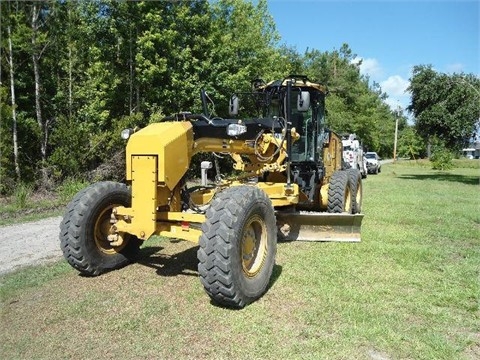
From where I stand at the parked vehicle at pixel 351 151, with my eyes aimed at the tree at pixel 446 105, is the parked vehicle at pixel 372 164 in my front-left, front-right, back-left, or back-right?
front-left

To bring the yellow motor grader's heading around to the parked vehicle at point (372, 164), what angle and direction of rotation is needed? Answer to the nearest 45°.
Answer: approximately 180°

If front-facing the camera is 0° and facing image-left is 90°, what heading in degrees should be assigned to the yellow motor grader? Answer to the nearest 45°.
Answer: approximately 45°

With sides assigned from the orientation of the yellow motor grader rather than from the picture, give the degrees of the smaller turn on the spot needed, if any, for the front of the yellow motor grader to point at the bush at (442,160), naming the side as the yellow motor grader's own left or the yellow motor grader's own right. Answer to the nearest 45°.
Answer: approximately 180°

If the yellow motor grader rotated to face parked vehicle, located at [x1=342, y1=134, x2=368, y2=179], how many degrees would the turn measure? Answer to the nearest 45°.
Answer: approximately 180°
